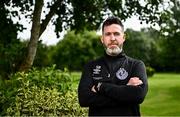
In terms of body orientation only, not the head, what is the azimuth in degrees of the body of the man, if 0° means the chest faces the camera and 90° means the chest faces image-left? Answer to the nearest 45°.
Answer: approximately 0°

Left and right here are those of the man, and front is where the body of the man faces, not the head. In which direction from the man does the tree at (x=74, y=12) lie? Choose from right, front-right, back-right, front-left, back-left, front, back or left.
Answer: back
